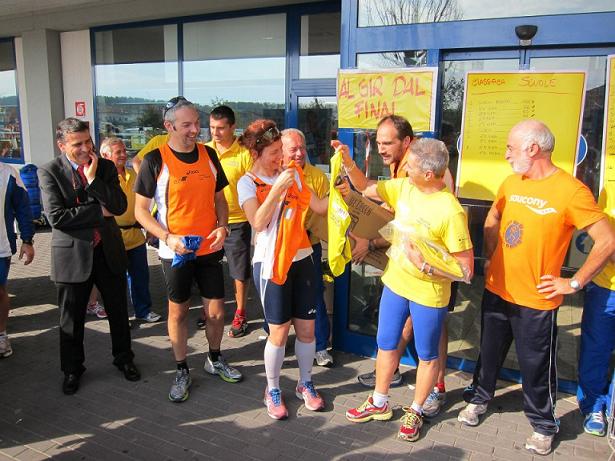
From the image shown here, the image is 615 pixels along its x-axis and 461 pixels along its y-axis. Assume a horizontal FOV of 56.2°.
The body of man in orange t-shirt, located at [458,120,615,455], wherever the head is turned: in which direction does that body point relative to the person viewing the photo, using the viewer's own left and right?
facing the viewer and to the left of the viewer

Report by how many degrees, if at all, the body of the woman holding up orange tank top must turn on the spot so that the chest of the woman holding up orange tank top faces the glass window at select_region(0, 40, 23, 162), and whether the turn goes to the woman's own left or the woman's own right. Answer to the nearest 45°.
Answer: approximately 180°

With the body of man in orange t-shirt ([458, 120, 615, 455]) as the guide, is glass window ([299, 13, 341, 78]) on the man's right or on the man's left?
on the man's right

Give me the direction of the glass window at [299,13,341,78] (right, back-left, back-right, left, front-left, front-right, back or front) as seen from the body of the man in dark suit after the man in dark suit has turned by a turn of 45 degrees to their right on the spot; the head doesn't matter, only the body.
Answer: back-left

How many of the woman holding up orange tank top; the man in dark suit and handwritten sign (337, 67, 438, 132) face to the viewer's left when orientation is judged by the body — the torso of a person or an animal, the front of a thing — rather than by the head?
0

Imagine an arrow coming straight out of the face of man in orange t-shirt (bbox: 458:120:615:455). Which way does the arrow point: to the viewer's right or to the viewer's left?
to the viewer's left

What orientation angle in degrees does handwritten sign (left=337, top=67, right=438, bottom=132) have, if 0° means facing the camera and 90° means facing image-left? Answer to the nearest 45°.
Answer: approximately 0°

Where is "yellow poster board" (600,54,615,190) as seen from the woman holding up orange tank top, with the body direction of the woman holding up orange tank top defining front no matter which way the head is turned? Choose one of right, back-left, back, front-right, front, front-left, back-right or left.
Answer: front-left

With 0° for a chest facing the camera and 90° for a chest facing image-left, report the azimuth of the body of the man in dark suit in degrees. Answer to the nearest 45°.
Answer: approximately 315°

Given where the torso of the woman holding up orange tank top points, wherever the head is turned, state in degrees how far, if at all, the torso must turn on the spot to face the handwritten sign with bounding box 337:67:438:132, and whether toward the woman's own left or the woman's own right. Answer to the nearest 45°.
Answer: approximately 90° to the woman's own left

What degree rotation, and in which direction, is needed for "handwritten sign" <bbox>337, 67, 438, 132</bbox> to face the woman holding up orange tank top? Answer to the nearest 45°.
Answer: approximately 45° to its right

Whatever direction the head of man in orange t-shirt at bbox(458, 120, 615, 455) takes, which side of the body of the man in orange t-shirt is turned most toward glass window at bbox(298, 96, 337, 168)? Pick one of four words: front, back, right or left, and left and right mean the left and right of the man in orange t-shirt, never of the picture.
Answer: right

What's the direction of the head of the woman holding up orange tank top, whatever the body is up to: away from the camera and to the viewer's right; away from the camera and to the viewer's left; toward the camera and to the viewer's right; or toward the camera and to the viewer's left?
toward the camera and to the viewer's right

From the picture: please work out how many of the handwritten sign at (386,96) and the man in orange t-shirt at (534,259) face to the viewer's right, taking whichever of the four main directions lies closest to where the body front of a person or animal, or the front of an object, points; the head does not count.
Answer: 0

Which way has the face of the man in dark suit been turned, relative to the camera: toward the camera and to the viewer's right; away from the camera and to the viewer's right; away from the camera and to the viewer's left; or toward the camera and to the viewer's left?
toward the camera and to the viewer's right
